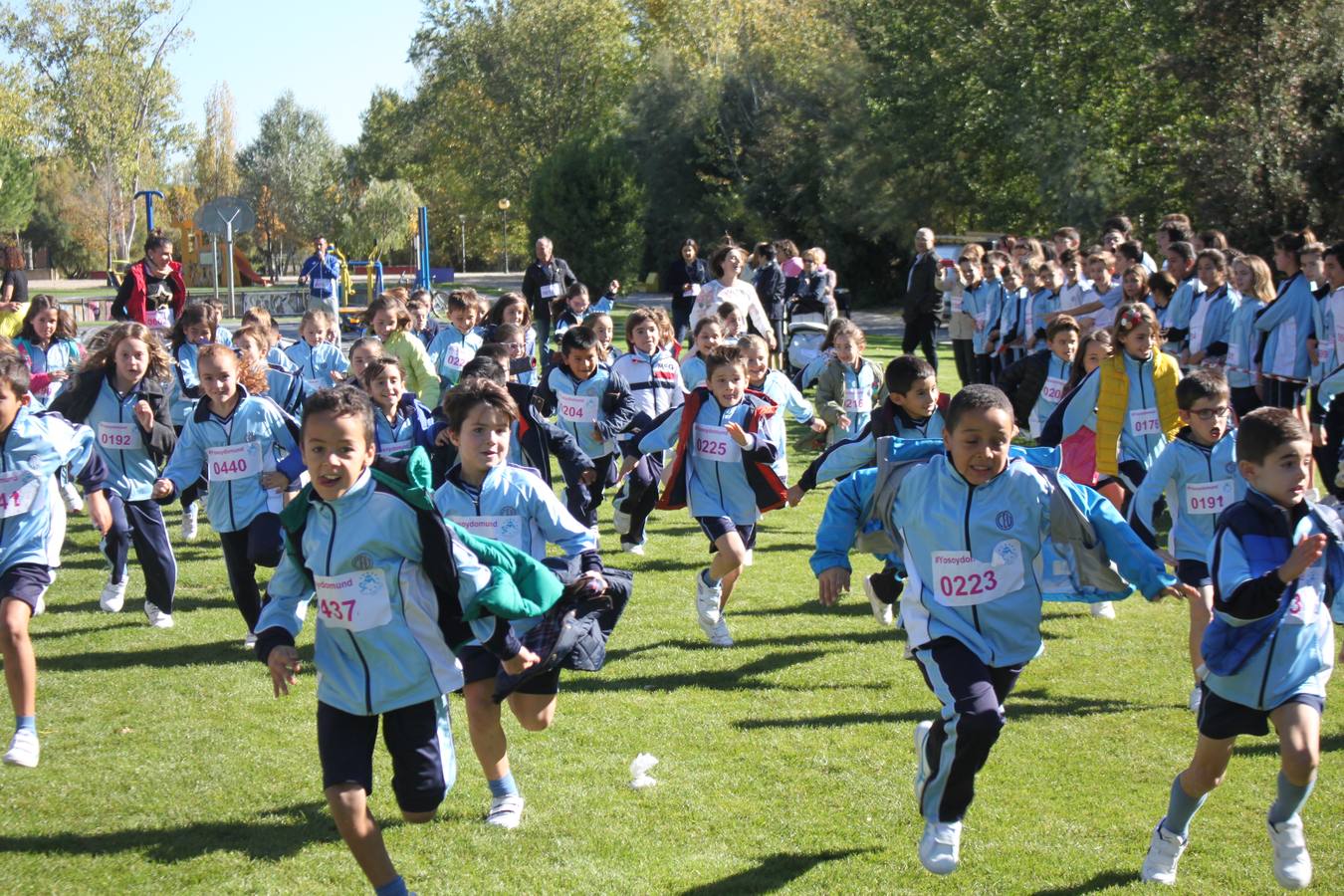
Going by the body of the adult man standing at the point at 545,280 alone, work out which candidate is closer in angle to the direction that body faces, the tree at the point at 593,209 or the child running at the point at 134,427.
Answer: the child running

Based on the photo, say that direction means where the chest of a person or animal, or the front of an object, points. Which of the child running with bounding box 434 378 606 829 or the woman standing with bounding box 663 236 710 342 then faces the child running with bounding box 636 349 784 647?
the woman standing

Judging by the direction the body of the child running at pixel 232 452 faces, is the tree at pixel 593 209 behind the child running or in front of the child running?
behind

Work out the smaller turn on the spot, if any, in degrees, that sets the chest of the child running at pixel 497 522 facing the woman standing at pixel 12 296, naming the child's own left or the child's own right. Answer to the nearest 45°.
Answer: approximately 135° to the child's own right

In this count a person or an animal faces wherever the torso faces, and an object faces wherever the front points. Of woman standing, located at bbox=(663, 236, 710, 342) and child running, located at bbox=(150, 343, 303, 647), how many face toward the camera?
2

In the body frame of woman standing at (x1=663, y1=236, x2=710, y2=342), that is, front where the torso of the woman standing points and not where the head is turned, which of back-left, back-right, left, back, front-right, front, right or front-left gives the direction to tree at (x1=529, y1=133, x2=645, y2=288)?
back

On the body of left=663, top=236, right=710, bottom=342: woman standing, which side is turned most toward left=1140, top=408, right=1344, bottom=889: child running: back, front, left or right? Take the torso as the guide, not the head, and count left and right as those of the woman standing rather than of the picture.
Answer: front
